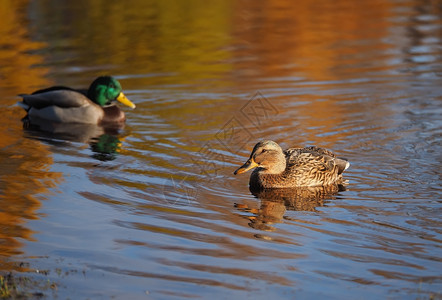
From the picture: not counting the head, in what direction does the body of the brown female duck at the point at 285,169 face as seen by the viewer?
to the viewer's left

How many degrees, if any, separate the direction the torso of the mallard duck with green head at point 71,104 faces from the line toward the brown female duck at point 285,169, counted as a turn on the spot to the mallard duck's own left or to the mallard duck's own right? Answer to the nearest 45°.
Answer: approximately 45° to the mallard duck's own right

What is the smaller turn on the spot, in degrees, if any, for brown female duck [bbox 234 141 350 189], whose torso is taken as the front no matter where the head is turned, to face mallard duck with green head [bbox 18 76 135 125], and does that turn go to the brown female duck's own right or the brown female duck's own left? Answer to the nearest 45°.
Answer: approximately 45° to the brown female duck's own right

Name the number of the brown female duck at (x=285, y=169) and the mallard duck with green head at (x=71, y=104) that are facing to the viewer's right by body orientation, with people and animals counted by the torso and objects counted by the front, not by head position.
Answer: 1

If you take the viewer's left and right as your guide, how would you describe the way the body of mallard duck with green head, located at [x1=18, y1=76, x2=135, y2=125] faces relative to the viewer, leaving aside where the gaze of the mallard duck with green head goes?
facing to the right of the viewer

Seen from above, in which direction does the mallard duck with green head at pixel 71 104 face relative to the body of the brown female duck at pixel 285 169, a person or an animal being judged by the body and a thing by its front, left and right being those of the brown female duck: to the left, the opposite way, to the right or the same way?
the opposite way
